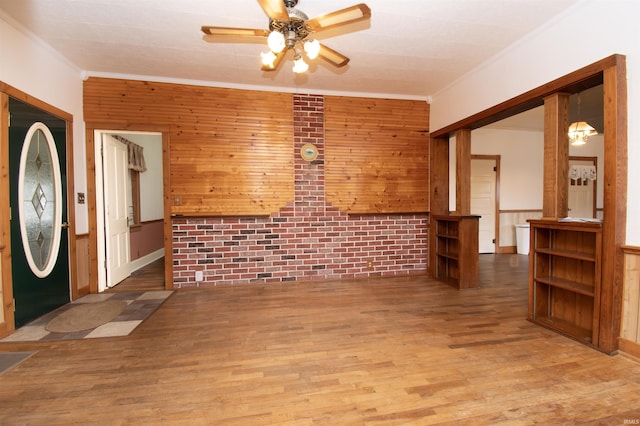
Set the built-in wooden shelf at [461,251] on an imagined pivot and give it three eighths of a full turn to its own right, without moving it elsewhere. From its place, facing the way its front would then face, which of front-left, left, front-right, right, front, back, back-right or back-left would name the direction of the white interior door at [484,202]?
front

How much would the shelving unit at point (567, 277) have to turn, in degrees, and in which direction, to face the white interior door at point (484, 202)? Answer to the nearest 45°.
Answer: approximately 135° to its right

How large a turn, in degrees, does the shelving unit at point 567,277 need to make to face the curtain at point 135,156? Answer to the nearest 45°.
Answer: approximately 45° to its right

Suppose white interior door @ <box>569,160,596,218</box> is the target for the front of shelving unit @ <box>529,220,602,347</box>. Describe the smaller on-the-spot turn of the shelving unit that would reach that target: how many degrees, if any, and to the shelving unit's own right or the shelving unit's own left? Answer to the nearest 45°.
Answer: approximately 135° to the shelving unit's own right

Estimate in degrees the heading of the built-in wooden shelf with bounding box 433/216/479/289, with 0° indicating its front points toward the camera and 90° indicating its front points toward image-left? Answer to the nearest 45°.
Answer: approximately 45°

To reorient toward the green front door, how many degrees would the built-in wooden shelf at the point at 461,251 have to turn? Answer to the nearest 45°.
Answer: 0° — it already faces it

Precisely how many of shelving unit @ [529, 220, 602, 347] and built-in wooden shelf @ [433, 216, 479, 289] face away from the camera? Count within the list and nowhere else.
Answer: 0

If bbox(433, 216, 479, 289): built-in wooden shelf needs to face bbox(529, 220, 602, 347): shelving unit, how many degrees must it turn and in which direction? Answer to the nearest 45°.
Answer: approximately 90° to its left

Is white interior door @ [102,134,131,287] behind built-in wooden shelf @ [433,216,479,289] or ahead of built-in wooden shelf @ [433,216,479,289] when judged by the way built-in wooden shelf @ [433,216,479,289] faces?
ahead

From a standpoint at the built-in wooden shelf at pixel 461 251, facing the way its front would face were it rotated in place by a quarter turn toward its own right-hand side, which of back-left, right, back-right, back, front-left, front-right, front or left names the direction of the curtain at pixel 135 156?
front-left
